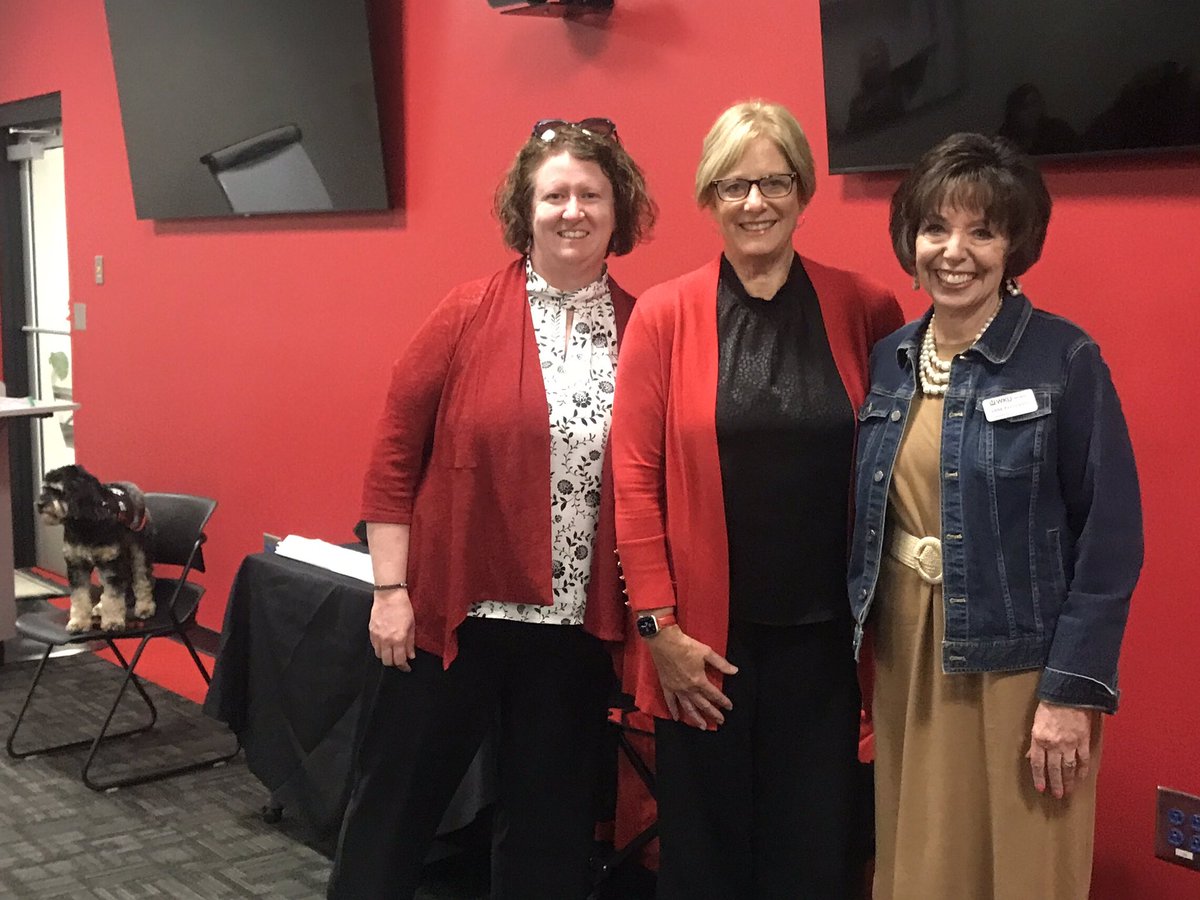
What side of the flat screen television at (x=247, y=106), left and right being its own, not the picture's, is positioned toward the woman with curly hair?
front

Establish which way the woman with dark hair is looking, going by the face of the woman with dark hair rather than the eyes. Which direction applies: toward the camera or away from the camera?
toward the camera

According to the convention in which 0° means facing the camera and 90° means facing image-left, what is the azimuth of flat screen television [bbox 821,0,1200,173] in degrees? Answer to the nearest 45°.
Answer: approximately 0°

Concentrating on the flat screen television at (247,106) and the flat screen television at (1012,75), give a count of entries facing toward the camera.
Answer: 2

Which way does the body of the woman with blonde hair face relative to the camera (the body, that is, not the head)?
toward the camera

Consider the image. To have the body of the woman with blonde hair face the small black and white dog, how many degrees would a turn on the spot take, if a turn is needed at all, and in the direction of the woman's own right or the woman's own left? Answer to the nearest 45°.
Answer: approximately 135° to the woman's own right

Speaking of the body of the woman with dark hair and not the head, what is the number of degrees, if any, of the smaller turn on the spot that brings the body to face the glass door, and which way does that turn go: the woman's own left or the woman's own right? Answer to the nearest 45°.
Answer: approximately 90° to the woman's own right

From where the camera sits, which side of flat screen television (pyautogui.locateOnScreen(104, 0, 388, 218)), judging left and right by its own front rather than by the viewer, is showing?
front

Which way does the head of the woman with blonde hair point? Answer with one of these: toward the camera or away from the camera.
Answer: toward the camera

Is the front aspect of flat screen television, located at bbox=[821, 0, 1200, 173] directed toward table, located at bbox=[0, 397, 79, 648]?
no

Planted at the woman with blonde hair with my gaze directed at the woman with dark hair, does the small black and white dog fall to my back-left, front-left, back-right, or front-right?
back-left

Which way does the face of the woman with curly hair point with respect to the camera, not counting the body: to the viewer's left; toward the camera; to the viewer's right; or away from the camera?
toward the camera
